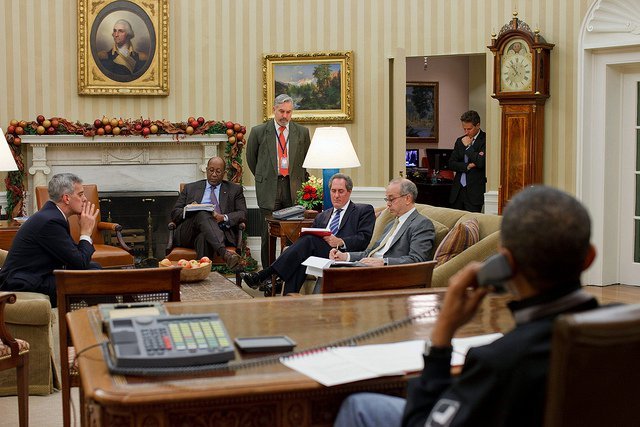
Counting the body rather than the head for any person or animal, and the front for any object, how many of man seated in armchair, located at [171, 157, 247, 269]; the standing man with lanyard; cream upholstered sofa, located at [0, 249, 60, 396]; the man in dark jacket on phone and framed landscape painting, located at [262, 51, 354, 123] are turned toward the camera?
3

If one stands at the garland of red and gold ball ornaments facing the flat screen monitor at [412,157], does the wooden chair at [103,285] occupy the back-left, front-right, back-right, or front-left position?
back-right

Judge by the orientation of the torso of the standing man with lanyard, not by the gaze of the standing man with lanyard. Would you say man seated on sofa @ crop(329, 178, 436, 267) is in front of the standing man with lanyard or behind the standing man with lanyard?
in front

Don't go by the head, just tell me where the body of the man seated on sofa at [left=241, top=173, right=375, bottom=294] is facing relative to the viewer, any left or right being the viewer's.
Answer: facing the viewer and to the left of the viewer

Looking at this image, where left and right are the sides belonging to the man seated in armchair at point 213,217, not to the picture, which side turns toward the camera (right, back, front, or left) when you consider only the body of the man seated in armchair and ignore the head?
front

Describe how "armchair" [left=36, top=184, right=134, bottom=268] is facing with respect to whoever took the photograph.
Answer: facing the viewer and to the right of the viewer

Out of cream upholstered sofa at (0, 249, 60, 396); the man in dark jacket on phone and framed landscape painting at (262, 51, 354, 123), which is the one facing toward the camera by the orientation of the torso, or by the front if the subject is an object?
the framed landscape painting

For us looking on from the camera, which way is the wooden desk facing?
facing the viewer

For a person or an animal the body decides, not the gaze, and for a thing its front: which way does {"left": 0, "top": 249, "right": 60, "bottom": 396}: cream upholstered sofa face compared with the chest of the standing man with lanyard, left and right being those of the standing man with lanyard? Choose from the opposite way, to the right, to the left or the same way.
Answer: to the left

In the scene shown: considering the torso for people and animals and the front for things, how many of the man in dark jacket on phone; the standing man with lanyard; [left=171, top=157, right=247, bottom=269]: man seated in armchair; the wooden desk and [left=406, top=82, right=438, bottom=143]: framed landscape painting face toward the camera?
4

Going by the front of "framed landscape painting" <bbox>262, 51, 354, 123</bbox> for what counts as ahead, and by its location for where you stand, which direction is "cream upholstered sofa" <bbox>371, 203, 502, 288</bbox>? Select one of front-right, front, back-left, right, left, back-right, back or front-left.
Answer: front

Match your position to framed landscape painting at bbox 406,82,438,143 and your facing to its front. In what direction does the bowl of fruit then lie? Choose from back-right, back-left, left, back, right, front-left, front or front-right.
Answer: front

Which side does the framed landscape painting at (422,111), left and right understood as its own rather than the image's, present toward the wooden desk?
front

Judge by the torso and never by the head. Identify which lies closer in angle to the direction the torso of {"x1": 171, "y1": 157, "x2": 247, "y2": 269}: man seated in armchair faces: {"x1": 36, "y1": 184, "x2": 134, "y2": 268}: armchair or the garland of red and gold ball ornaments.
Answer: the armchair

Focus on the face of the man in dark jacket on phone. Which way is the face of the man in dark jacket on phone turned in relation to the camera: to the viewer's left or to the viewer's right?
to the viewer's left

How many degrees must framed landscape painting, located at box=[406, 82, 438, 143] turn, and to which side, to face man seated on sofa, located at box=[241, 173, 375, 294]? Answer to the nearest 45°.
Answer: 0° — it already faces them

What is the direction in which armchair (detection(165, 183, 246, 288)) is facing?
toward the camera

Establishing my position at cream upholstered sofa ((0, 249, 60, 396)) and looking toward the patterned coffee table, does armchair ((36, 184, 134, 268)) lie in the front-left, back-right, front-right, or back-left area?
front-left
